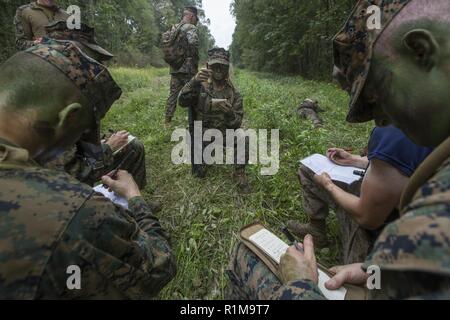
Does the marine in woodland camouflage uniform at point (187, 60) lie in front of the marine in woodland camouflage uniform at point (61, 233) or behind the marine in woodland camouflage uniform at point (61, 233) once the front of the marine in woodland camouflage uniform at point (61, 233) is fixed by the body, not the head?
in front

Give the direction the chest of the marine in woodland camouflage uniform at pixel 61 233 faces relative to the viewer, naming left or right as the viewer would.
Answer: facing away from the viewer and to the right of the viewer

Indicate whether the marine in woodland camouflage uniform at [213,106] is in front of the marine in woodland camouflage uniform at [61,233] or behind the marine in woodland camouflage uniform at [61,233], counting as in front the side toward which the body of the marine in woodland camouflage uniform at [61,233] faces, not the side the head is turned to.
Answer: in front

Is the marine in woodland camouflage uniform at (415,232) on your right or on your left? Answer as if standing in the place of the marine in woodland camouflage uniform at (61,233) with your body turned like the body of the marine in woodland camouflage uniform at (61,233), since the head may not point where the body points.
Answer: on your right
